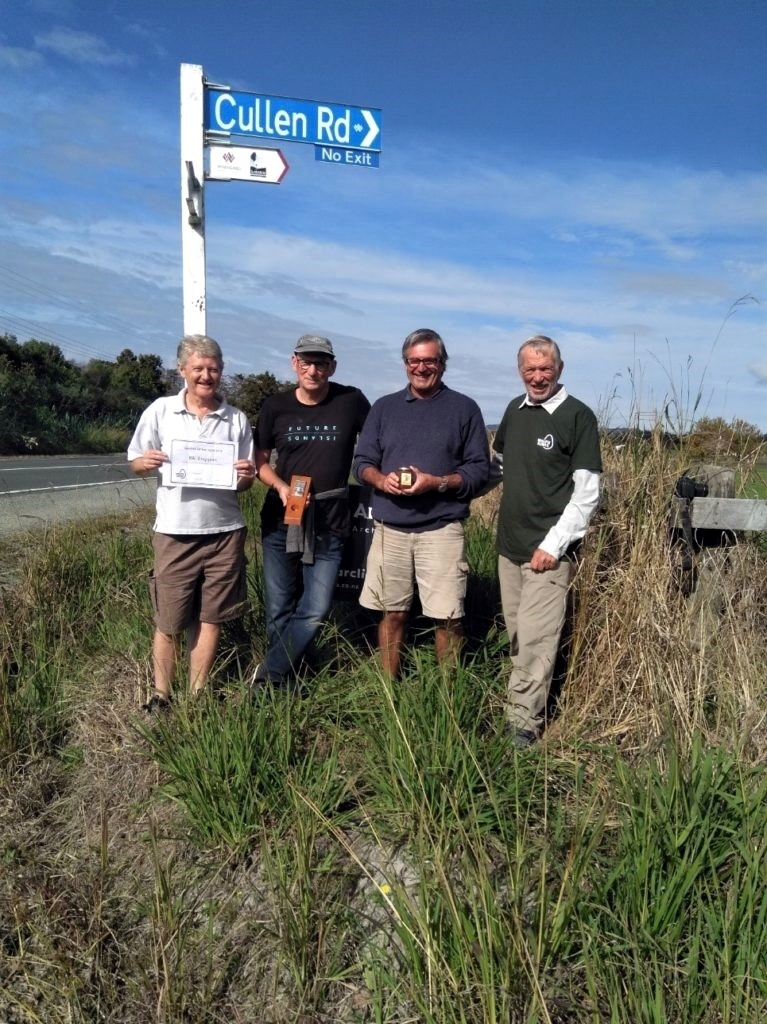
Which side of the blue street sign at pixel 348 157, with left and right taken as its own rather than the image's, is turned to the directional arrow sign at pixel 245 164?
right

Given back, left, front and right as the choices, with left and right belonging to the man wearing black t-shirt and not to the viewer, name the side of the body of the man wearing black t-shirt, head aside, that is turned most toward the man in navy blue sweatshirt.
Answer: left

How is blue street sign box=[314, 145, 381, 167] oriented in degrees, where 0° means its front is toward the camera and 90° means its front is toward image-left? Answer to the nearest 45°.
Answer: approximately 0°

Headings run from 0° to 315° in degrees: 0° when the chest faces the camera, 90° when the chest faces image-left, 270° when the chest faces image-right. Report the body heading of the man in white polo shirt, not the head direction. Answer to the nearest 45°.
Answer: approximately 0°
